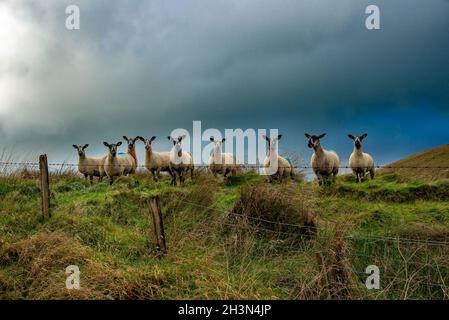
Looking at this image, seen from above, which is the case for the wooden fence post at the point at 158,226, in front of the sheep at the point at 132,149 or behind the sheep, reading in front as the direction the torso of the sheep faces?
in front

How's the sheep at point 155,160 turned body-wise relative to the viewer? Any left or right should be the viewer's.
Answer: facing the viewer and to the left of the viewer

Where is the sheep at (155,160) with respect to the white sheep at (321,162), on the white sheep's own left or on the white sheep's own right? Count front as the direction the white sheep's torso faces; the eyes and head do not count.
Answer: on the white sheep's own right

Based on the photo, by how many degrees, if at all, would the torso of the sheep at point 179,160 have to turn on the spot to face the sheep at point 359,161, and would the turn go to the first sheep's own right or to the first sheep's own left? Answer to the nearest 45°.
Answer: approximately 135° to the first sheep's own left

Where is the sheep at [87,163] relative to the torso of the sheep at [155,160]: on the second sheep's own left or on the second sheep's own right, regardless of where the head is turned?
on the second sheep's own right

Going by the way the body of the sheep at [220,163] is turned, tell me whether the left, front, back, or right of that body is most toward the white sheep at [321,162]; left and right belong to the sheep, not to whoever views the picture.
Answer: left

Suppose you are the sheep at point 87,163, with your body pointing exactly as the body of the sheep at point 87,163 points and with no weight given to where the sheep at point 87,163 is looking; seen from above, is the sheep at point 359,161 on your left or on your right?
on your left

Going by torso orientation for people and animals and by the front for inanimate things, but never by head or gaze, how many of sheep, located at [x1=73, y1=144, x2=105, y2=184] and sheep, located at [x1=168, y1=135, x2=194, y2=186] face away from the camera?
0

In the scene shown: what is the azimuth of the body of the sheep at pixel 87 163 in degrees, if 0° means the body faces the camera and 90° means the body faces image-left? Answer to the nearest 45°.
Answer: approximately 45°

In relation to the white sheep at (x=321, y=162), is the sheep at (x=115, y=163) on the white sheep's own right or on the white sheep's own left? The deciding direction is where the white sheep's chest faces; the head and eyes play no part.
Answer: on the white sheep's own right

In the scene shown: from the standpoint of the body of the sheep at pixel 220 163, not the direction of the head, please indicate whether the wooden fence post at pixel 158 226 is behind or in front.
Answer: in front
